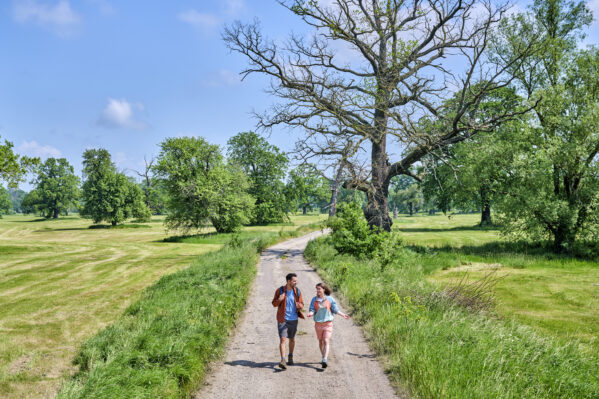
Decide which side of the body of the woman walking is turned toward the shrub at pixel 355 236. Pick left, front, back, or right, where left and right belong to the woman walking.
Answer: back

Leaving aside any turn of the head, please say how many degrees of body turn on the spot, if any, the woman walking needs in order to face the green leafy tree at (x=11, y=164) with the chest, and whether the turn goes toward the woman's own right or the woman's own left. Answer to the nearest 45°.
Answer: approximately 135° to the woman's own right

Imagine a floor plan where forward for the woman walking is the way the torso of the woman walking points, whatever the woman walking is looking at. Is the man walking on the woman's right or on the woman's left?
on the woman's right

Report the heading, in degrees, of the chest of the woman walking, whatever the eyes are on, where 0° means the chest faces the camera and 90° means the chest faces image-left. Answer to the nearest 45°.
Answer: approximately 0°

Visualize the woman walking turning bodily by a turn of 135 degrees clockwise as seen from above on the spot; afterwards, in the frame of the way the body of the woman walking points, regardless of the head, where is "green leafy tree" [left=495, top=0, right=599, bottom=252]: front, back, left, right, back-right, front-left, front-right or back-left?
right

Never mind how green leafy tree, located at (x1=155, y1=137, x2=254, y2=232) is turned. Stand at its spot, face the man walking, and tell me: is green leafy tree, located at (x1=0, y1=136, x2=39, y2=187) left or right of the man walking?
right

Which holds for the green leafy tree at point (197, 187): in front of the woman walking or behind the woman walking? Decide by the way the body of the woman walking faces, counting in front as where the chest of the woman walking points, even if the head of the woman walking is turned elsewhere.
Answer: behind
